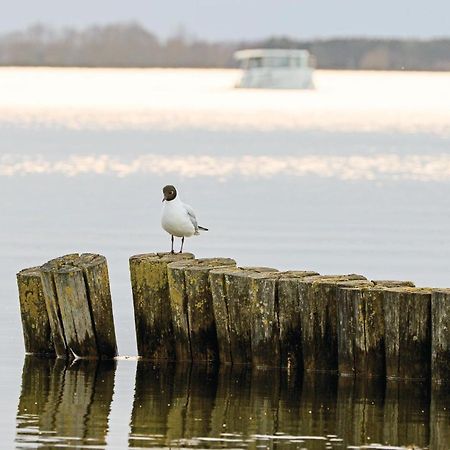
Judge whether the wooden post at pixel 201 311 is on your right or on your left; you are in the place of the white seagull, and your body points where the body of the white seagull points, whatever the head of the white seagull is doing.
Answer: on your left

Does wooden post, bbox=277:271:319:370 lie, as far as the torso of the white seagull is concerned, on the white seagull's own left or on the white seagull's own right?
on the white seagull's own left

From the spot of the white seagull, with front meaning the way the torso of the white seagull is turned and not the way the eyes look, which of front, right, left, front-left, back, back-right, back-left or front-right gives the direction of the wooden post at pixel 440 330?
left

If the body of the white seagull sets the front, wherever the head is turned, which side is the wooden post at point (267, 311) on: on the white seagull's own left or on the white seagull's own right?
on the white seagull's own left

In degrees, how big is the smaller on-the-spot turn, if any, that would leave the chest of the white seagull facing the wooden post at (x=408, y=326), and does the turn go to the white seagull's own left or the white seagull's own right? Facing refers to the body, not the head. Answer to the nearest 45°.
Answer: approximately 90° to the white seagull's own left

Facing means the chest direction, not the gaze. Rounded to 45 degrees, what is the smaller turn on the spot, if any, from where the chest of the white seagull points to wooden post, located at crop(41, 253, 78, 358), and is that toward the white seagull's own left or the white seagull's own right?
0° — it already faces it

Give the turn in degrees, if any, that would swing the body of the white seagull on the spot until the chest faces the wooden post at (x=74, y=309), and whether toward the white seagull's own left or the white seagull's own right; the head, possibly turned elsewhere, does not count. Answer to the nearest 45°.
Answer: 0° — it already faces it
